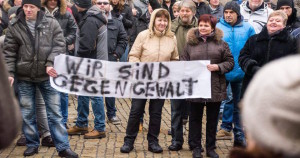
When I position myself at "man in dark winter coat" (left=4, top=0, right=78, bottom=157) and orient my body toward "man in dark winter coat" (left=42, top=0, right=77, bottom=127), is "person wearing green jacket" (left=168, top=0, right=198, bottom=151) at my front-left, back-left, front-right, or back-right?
front-right

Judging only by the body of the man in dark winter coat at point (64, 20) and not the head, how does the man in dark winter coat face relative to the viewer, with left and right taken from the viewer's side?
facing the viewer

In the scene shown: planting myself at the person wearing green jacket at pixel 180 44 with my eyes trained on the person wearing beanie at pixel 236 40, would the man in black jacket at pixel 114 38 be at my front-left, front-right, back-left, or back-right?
back-left

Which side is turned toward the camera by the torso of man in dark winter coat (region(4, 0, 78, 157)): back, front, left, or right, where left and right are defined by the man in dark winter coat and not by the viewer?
front
